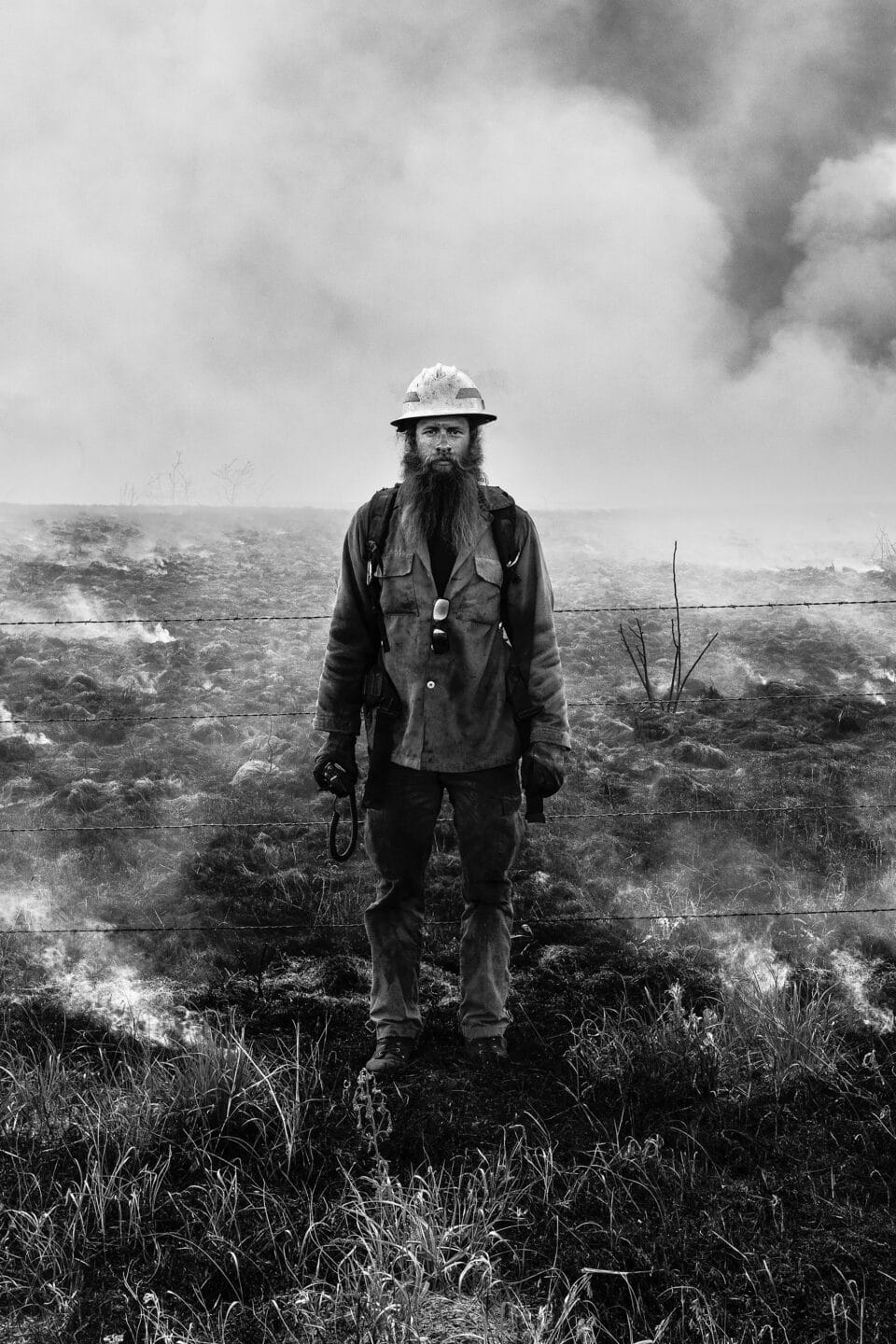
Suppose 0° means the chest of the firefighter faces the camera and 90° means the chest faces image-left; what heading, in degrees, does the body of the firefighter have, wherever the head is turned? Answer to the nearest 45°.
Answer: approximately 0°
